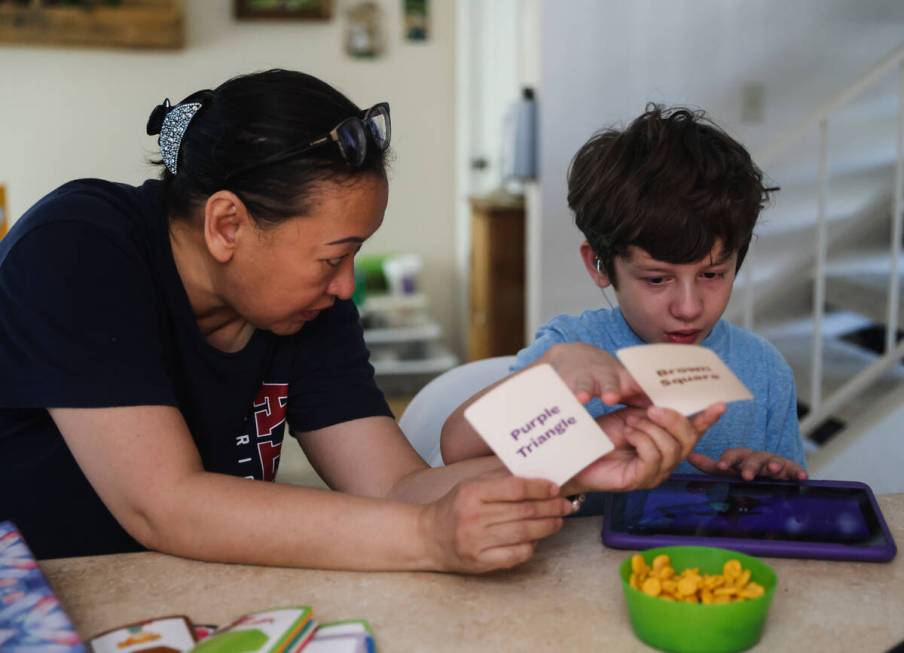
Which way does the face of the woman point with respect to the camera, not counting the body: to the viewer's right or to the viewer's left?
to the viewer's right

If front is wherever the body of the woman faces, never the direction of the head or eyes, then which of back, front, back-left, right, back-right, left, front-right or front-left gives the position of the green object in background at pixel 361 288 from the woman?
back-left

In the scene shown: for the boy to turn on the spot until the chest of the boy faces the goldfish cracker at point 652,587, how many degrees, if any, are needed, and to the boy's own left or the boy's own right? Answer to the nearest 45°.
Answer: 0° — they already face it

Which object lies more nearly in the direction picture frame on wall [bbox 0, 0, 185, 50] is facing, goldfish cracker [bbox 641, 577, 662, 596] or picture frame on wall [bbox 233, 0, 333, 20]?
the goldfish cracker

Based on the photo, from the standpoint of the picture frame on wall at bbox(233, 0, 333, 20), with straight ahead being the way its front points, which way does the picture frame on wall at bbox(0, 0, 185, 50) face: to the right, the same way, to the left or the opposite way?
the same way

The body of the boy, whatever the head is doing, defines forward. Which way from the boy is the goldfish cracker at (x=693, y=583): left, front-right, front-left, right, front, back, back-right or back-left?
front

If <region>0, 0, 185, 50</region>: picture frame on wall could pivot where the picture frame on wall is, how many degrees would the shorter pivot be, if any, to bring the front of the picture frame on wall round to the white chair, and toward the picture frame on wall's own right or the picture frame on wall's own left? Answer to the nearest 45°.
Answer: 0° — it already faces it

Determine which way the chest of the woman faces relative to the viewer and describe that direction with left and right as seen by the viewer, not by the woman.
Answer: facing the viewer and to the right of the viewer

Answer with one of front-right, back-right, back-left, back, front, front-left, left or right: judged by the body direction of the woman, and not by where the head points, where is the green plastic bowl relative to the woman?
front

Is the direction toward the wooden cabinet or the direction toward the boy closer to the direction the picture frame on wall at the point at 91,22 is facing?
the boy

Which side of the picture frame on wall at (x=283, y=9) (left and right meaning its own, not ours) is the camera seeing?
front

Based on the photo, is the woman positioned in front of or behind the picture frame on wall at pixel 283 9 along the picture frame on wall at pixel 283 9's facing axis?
in front

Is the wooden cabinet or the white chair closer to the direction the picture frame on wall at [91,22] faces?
the white chair

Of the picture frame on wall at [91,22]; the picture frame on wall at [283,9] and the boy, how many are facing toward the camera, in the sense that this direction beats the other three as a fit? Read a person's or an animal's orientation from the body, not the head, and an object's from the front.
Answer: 3

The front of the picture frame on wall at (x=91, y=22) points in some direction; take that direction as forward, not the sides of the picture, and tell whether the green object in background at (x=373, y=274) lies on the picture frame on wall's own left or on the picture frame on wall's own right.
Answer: on the picture frame on wall's own left

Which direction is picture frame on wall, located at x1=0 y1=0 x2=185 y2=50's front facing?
toward the camera

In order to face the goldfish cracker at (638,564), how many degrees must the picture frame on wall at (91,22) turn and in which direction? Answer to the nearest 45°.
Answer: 0° — it already faces it

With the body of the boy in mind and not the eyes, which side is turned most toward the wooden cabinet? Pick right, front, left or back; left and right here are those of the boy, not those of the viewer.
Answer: back
